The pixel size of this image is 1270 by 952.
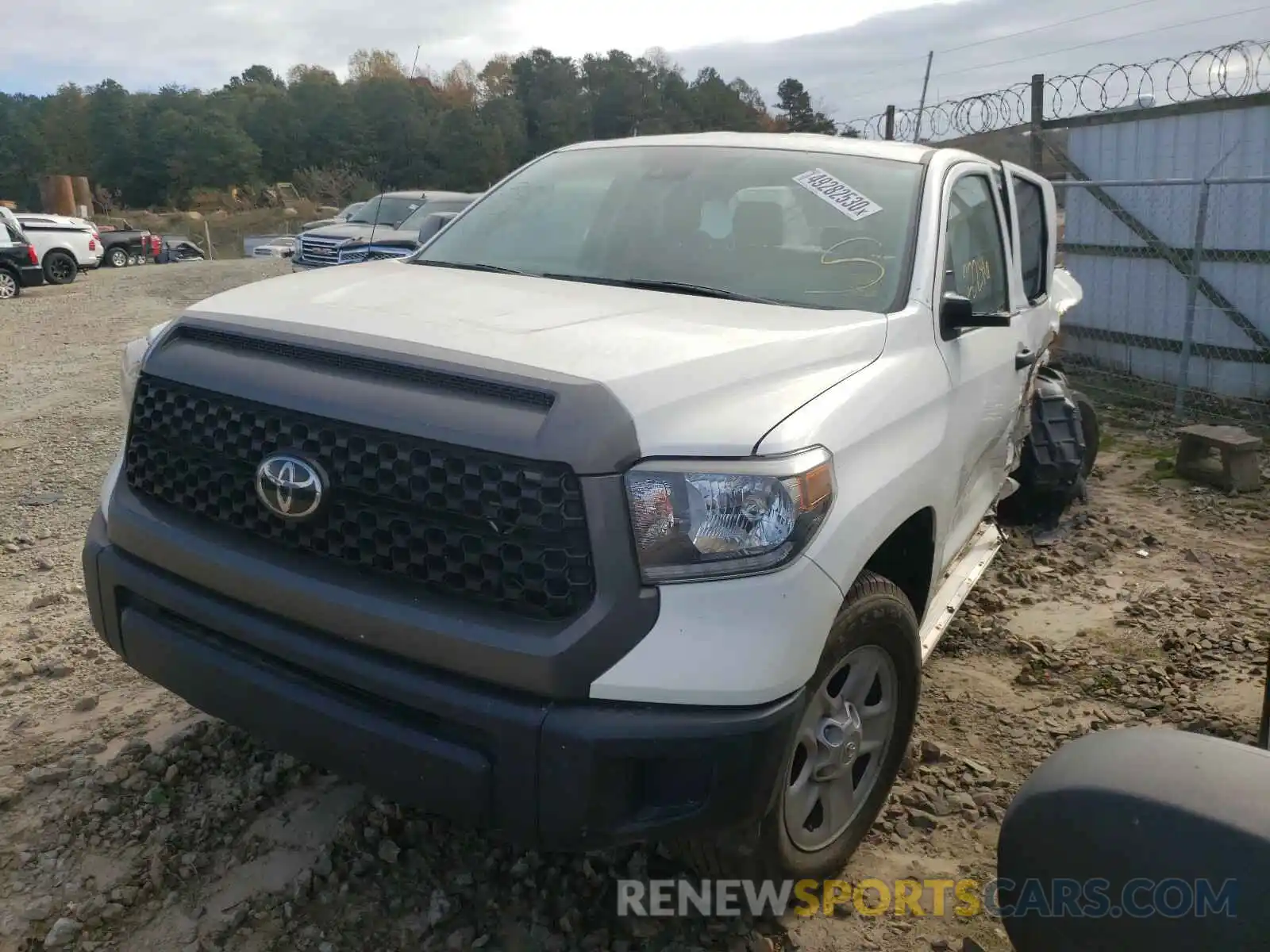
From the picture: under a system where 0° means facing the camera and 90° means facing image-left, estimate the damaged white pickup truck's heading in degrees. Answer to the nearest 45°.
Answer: approximately 45°

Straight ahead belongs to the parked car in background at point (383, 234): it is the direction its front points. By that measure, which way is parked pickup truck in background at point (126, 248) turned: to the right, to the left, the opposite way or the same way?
to the right

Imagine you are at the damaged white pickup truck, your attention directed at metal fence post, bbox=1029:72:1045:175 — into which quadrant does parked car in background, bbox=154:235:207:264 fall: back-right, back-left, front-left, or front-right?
front-left

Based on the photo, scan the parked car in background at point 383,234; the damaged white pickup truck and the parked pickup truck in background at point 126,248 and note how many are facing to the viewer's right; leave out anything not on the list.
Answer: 0

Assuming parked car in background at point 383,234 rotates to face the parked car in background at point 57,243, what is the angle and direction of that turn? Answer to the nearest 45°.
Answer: approximately 90° to its right

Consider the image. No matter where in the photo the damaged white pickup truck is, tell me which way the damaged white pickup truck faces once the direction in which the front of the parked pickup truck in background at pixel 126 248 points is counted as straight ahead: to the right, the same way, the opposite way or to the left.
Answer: to the left

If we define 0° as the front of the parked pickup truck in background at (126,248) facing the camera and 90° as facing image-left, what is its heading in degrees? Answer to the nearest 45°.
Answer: approximately 135°

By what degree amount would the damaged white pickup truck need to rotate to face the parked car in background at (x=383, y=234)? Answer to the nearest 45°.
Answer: approximately 135° to its right

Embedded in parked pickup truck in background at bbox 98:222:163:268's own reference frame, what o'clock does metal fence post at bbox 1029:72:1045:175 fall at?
The metal fence post is roughly at 7 o'clock from the parked pickup truck in background.

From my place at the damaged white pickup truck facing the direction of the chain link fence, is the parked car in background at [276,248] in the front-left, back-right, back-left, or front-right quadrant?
front-left

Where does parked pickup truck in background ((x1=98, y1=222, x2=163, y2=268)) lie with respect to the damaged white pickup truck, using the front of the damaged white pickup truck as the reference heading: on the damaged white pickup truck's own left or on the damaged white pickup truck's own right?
on the damaged white pickup truck's own right

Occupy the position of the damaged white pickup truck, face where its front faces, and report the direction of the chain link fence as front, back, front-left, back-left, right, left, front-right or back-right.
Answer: back

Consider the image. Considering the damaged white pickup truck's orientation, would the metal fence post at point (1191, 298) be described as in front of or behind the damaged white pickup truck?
behind

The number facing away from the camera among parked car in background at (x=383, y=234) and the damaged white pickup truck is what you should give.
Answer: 0

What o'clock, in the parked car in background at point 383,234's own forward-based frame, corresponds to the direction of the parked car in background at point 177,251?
the parked car in background at point 177,251 is roughly at 4 o'clock from the parked car in background at point 383,234.

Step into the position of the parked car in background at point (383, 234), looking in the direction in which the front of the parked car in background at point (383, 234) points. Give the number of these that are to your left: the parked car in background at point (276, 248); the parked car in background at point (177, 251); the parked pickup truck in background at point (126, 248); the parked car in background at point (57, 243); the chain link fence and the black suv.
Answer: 1

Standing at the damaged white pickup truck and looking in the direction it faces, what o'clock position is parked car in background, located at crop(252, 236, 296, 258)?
The parked car in background is roughly at 4 o'clock from the damaged white pickup truck.

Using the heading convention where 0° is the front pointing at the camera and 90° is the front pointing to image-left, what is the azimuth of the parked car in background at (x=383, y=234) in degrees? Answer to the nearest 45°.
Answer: approximately 45°
